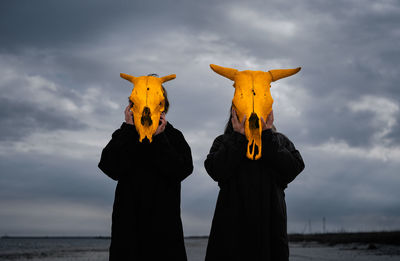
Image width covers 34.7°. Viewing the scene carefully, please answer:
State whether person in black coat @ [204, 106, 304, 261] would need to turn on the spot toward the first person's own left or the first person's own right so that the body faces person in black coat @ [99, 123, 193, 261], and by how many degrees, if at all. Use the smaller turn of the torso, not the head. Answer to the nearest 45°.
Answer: approximately 90° to the first person's own right

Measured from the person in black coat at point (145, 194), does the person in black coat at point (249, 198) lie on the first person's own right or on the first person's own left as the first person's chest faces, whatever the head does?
on the first person's own left

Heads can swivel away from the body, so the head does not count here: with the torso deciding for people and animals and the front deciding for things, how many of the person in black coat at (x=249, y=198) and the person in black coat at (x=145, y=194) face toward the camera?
2

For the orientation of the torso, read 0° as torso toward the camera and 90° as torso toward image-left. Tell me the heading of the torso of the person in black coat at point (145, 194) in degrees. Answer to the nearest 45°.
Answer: approximately 0°
